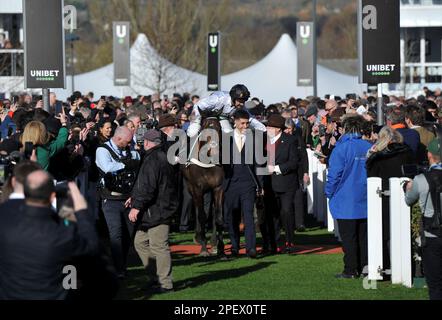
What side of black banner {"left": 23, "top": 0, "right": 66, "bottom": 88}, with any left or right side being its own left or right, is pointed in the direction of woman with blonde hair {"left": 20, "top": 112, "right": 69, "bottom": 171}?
front

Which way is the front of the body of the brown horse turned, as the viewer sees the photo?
toward the camera

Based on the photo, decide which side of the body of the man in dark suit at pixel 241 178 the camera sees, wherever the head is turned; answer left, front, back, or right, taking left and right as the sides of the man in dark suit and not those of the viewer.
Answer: front

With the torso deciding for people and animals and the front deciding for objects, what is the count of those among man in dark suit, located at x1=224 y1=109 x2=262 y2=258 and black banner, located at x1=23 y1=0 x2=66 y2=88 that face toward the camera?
2

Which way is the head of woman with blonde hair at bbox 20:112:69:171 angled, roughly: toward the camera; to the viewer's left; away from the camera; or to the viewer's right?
away from the camera

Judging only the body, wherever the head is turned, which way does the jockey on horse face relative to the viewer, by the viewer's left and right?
facing the viewer and to the right of the viewer

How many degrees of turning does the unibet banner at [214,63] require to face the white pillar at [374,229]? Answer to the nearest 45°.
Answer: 0° — it already faces it

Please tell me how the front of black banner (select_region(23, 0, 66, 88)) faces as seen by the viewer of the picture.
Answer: facing the viewer

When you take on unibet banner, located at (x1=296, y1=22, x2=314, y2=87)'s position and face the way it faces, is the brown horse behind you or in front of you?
in front

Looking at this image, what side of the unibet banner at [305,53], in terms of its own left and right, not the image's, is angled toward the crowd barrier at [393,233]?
front

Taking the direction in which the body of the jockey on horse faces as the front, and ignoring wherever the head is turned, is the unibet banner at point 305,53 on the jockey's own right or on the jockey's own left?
on the jockey's own left
